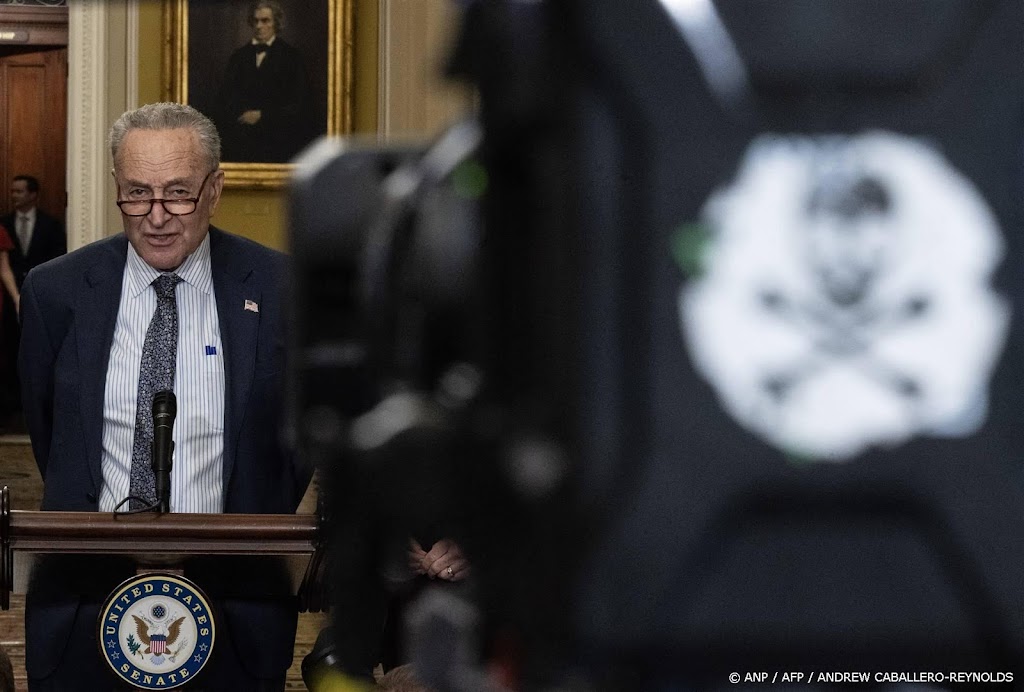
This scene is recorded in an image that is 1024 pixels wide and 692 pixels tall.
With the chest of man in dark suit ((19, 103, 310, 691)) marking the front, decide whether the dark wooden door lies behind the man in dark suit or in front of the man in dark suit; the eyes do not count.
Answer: behind

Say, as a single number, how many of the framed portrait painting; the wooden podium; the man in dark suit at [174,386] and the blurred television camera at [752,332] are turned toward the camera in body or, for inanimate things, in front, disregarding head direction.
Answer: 3

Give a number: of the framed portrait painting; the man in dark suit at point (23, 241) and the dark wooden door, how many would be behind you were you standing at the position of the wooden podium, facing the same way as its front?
3

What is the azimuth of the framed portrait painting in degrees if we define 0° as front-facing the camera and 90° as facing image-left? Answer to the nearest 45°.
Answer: approximately 0°

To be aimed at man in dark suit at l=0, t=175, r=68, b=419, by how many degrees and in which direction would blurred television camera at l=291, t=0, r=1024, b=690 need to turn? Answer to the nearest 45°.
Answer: approximately 45° to its right

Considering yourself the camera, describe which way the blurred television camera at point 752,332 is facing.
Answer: facing to the left of the viewer

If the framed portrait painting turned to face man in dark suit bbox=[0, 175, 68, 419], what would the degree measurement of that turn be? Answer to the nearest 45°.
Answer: approximately 135° to its right
